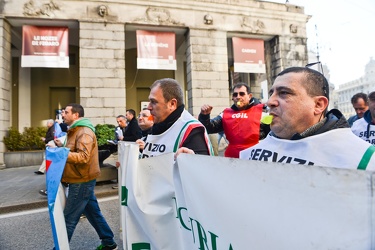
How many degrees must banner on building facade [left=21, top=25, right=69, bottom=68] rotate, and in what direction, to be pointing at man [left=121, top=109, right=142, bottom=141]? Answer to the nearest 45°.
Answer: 0° — it already faces them

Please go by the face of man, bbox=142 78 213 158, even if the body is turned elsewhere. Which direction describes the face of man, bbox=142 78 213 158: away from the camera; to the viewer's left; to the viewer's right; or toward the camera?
to the viewer's left

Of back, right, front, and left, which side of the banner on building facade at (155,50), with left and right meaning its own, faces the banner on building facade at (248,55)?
left

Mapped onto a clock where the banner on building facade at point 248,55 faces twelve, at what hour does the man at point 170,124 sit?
The man is roughly at 12 o'clock from the banner on building facade.

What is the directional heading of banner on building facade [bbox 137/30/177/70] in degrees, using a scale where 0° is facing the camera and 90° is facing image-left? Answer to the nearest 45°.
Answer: approximately 0°

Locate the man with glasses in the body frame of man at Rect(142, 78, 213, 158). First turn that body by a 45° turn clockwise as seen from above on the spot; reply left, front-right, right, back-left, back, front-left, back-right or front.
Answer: back-right

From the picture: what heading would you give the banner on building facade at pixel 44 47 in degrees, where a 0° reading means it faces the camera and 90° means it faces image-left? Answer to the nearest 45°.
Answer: approximately 0°

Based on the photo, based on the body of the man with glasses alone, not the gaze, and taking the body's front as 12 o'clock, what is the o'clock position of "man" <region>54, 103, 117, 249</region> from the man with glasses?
The man is roughly at 2 o'clock from the man with glasses.
